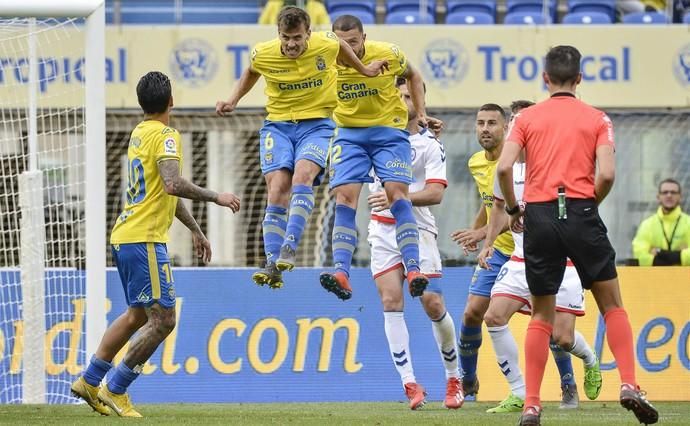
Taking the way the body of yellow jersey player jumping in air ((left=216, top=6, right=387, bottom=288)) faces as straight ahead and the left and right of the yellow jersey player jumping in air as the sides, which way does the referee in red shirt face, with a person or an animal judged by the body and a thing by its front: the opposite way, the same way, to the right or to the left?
the opposite way

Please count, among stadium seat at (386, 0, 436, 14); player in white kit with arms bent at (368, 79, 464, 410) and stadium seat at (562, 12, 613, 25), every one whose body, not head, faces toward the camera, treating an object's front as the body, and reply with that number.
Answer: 3

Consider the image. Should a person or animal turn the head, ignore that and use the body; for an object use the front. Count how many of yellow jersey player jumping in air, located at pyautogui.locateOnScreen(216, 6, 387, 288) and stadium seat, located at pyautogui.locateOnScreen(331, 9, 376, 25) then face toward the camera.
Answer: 2

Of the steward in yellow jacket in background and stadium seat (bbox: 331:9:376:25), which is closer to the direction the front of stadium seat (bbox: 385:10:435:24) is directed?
the steward in yellow jacket in background

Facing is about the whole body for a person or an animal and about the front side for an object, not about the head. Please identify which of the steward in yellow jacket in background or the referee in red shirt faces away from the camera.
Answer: the referee in red shirt

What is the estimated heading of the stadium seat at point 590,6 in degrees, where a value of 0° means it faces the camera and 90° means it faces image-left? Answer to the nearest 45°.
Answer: approximately 0°

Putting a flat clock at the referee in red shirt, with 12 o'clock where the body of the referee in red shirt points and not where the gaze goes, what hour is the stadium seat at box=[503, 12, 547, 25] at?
The stadium seat is roughly at 12 o'clock from the referee in red shirt.

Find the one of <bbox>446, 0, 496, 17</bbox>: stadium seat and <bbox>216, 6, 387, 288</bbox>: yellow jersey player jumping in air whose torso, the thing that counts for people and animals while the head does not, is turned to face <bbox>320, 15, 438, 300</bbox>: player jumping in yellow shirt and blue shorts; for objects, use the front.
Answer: the stadium seat

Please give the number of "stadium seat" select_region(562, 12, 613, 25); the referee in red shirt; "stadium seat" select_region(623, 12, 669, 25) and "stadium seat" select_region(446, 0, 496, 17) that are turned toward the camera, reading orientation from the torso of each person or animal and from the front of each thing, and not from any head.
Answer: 3

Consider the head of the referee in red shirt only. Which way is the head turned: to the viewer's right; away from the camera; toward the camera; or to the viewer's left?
away from the camera
